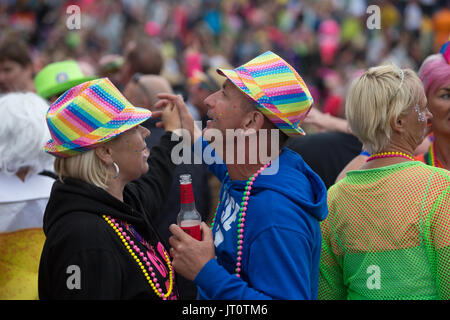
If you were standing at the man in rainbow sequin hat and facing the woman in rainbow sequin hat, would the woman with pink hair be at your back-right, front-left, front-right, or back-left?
back-right

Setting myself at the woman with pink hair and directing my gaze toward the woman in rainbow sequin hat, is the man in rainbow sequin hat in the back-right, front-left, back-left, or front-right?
front-left

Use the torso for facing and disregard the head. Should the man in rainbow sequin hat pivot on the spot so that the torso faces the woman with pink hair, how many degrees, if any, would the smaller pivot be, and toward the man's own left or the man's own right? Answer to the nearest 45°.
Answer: approximately 135° to the man's own right

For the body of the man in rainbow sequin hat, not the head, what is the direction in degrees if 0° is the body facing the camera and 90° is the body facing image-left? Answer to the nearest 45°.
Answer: approximately 90°

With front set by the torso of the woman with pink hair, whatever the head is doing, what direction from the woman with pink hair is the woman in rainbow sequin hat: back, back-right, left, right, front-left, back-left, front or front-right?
right

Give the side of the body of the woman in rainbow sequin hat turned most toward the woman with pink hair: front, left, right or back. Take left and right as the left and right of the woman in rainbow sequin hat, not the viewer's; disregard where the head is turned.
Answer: front

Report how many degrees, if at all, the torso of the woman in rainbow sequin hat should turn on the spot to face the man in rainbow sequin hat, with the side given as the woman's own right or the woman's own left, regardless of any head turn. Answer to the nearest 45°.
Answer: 0° — they already face them

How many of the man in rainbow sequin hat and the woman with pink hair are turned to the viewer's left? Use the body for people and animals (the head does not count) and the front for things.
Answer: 1

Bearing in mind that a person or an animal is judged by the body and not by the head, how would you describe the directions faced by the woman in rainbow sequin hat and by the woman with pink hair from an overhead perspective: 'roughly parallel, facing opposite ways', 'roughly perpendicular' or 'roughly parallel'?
roughly perpendicular

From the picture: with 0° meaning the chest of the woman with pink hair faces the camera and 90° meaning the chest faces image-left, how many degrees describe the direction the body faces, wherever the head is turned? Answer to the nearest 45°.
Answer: approximately 315°

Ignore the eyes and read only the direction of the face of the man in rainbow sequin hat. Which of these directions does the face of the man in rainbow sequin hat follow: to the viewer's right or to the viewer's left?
to the viewer's left

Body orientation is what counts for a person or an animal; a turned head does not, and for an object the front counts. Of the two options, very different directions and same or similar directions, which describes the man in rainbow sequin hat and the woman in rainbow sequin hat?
very different directions

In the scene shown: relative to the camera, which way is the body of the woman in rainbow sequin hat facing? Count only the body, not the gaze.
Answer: to the viewer's right

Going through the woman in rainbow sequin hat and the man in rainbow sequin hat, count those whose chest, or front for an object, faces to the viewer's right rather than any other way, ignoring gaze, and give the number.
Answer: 1
